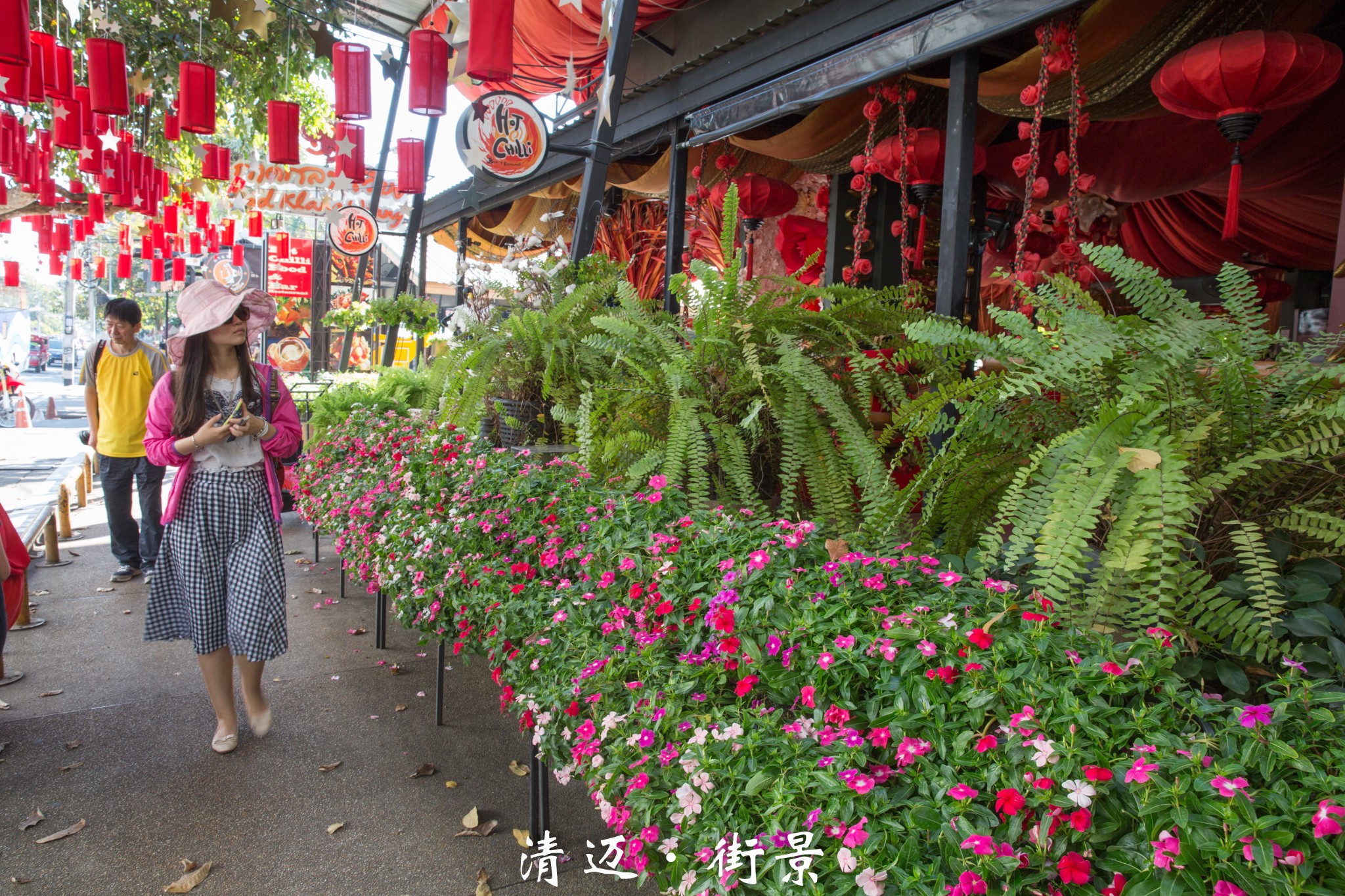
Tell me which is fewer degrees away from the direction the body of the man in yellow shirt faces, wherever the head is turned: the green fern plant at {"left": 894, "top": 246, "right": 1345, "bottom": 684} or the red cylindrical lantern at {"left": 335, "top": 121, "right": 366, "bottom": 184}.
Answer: the green fern plant

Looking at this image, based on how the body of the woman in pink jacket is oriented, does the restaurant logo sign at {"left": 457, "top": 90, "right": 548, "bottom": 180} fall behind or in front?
behind

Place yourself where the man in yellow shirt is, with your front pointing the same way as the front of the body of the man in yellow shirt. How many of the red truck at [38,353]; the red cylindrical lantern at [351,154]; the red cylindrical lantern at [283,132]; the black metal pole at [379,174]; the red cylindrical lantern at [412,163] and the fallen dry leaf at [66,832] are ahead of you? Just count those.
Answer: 1

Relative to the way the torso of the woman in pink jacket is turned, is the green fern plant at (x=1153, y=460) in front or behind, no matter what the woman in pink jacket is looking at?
in front

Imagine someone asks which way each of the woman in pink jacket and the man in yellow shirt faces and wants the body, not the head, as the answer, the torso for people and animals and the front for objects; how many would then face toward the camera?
2

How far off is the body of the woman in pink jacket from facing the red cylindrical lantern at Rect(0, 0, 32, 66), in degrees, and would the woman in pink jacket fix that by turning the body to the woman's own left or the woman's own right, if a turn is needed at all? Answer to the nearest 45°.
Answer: approximately 135° to the woman's own right

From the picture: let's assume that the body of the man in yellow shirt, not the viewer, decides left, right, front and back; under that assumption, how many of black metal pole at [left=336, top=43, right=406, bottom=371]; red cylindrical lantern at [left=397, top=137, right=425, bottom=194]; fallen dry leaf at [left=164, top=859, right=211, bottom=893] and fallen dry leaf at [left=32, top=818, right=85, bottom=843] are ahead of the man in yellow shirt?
2

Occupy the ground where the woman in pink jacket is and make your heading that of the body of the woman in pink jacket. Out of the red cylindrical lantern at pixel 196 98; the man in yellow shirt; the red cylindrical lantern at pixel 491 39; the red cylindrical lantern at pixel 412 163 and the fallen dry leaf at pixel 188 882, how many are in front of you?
1

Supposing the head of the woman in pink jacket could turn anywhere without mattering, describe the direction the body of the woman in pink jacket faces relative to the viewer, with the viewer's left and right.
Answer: facing the viewer

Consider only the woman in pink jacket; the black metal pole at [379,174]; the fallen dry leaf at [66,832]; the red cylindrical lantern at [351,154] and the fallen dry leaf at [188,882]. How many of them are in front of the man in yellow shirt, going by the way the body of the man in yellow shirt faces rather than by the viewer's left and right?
3

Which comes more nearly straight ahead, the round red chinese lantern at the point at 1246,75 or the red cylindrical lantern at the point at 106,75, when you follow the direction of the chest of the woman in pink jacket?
the round red chinese lantern
